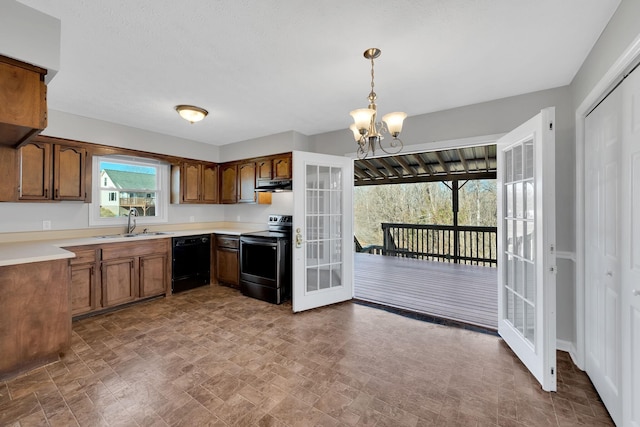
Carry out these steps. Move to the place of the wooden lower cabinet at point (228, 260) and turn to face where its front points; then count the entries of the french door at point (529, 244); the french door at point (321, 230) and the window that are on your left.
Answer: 2

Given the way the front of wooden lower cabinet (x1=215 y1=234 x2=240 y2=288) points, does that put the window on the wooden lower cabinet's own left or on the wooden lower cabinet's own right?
on the wooden lower cabinet's own right

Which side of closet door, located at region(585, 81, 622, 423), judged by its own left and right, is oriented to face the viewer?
left

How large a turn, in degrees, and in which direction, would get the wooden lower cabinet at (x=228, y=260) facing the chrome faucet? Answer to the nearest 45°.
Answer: approximately 45° to its right

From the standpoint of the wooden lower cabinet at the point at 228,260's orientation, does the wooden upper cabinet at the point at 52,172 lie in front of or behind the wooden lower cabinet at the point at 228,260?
in front

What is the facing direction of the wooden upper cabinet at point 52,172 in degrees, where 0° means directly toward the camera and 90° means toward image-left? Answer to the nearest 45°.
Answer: approximately 0°

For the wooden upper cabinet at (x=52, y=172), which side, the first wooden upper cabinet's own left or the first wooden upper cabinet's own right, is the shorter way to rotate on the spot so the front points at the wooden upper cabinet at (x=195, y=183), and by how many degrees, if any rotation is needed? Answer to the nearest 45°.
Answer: approximately 90° to the first wooden upper cabinet's own left

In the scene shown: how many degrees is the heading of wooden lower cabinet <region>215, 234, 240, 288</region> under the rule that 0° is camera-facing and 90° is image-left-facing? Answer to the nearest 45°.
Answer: approximately 45°

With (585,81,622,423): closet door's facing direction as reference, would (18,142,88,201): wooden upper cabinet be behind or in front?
in front

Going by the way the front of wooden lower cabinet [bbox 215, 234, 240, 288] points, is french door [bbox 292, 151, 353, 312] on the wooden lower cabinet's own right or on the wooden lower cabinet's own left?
on the wooden lower cabinet's own left
